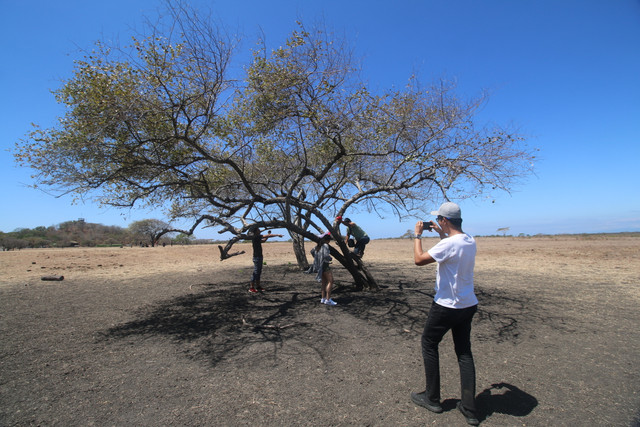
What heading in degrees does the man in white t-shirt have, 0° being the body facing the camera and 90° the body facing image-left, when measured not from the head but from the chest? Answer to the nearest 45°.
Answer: approximately 135°

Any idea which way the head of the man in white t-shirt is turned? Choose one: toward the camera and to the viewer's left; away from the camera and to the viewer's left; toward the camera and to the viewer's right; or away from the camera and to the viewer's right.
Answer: away from the camera and to the viewer's left

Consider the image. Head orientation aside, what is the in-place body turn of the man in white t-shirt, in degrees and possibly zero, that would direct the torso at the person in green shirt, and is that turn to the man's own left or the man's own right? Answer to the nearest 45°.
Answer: approximately 45° to the man's own right
